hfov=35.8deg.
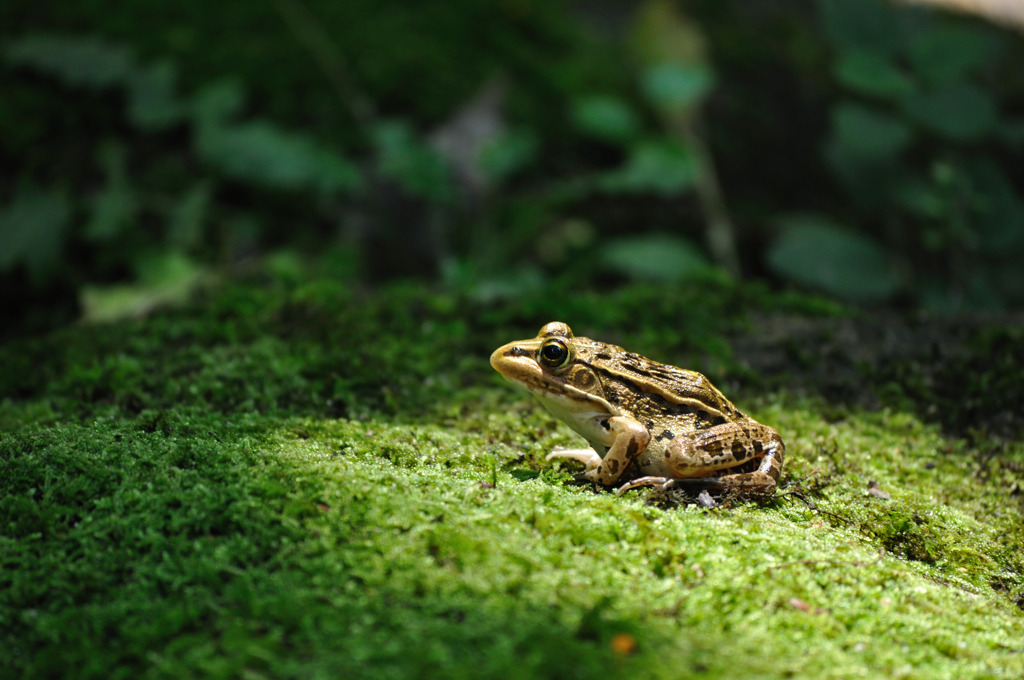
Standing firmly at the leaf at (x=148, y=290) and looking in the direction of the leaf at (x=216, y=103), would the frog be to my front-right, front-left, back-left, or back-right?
back-right

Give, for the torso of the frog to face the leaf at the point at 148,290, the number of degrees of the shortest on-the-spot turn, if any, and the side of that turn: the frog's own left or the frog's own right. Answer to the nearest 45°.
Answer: approximately 45° to the frog's own right

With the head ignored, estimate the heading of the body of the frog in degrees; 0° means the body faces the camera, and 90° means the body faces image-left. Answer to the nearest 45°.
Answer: approximately 90°

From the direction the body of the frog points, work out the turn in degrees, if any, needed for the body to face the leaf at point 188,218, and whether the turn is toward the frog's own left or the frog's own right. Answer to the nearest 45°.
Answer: approximately 45° to the frog's own right
